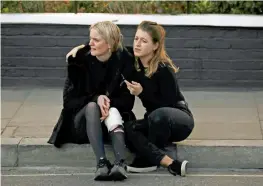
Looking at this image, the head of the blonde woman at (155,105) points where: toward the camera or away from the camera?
toward the camera

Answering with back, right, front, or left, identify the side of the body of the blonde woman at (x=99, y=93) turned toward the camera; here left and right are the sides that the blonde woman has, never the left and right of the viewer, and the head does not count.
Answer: front

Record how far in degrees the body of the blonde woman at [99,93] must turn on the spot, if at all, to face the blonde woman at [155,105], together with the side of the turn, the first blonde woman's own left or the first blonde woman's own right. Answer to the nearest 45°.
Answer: approximately 90° to the first blonde woman's own left
